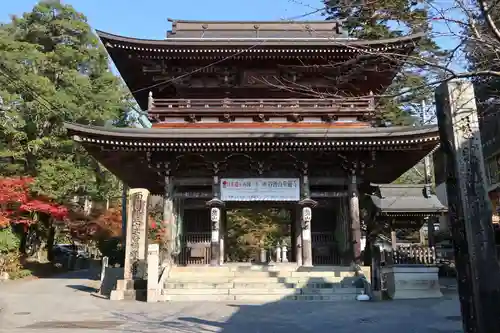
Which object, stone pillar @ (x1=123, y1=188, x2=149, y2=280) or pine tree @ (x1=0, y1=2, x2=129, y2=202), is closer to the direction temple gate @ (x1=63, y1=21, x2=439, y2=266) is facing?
the stone pillar

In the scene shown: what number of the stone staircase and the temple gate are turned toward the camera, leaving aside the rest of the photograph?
2

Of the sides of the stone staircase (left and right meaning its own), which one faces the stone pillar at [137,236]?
right

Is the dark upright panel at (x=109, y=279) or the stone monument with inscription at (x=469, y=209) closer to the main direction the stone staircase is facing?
the stone monument with inscription

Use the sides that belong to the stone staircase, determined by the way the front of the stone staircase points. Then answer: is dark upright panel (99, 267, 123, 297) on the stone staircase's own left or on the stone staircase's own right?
on the stone staircase's own right

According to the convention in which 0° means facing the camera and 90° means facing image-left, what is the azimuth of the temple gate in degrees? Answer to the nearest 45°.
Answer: approximately 0°

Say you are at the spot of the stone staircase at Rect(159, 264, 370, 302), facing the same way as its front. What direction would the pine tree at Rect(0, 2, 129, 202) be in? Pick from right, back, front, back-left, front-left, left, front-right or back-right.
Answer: back-right

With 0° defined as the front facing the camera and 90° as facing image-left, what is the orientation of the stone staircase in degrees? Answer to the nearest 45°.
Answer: approximately 0°
